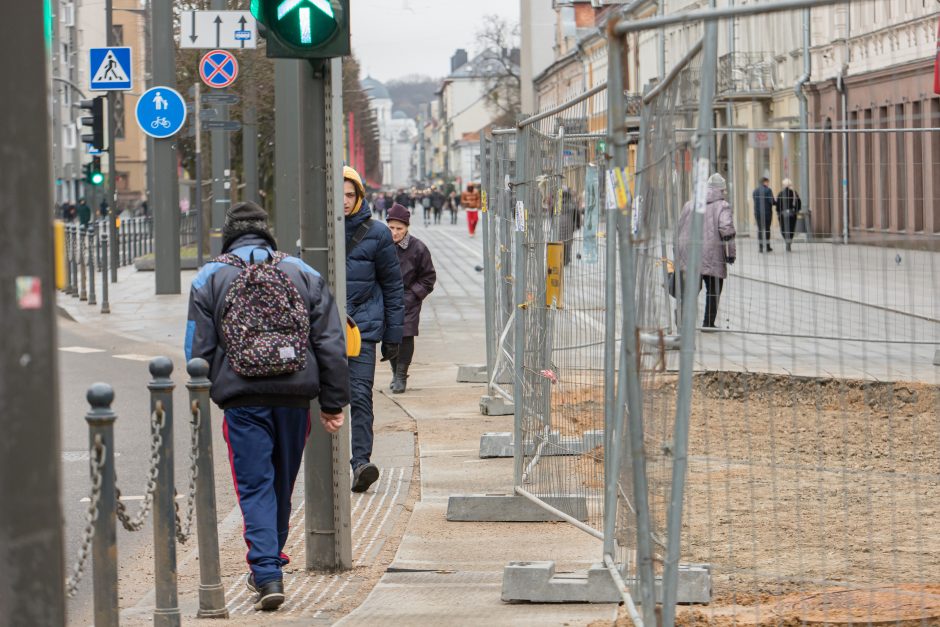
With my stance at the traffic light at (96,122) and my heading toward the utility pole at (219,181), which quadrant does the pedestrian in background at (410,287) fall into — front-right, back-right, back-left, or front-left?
front-right

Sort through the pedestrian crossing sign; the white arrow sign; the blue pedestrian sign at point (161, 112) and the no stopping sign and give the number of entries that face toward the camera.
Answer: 4

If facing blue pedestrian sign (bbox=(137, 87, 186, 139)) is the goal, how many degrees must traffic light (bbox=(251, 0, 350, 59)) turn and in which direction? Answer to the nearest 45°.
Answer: approximately 180°

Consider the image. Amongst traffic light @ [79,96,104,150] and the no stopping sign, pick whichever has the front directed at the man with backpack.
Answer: the no stopping sign

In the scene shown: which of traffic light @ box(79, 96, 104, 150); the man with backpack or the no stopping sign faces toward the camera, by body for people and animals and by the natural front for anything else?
the no stopping sign

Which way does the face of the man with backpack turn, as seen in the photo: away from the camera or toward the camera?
away from the camera

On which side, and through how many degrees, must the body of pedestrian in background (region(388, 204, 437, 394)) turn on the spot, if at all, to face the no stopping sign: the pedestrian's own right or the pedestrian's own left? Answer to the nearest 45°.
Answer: approximately 135° to the pedestrian's own right

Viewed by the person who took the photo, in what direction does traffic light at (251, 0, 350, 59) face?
facing the viewer

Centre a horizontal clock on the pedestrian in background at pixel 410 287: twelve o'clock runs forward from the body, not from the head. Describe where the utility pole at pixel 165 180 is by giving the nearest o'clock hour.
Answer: The utility pole is roughly at 4 o'clock from the pedestrian in background.

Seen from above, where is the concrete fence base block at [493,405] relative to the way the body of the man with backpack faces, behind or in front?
in front

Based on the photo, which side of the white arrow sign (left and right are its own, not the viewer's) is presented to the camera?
front

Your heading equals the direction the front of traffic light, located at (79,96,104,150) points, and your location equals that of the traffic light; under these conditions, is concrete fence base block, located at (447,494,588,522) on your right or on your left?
on your left
